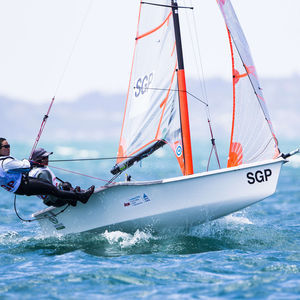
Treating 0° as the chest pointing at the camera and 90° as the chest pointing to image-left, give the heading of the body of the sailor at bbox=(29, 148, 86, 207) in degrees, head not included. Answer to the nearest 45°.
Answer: approximately 270°
